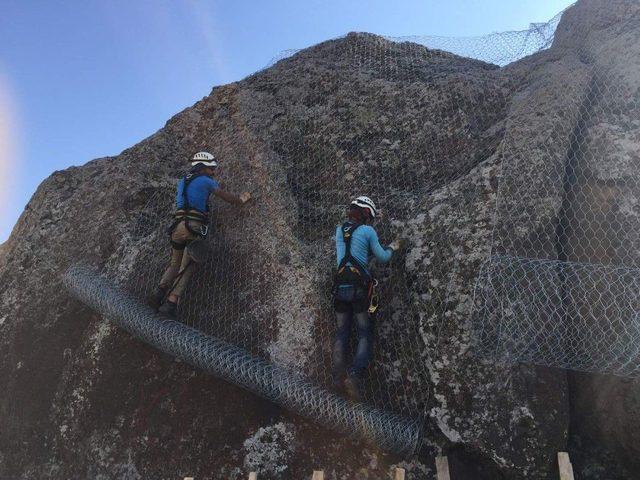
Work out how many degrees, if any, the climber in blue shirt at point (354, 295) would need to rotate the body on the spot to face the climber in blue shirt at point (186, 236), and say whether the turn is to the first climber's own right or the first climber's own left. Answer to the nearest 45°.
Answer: approximately 135° to the first climber's own left

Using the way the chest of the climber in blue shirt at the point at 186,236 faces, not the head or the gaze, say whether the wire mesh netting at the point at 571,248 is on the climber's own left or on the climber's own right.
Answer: on the climber's own right

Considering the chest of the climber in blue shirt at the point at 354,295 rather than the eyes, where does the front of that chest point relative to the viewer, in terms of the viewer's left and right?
facing away from the viewer and to the right of the viewer

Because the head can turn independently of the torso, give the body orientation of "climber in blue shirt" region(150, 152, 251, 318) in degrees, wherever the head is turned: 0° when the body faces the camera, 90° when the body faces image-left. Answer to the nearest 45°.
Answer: approximately 225°

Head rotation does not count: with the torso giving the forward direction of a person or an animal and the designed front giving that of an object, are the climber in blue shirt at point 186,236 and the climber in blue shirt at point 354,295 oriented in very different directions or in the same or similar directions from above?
same or similar directions

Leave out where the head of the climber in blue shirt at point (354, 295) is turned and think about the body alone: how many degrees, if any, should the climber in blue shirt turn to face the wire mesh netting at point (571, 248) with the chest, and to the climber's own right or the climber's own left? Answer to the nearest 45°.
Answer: approximately 45° to the climber's own right

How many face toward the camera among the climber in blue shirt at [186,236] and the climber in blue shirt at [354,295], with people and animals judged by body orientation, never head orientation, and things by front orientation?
0
